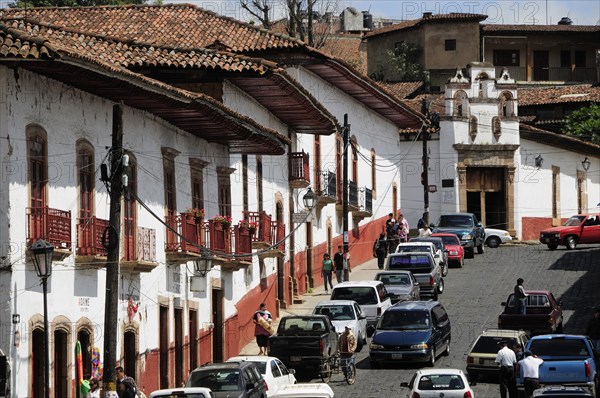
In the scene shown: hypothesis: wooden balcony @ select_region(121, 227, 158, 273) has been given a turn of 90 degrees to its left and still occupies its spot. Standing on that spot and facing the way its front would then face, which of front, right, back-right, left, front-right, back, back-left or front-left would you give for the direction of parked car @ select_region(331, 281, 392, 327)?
front

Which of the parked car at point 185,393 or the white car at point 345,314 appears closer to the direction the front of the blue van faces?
the parked car

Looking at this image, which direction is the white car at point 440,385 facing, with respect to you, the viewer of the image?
facing away from the viewer

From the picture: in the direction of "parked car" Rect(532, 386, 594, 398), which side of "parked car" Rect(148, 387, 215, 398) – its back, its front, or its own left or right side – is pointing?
right

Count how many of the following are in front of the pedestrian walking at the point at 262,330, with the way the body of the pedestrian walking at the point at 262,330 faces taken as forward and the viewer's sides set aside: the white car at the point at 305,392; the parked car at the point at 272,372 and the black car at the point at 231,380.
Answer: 3

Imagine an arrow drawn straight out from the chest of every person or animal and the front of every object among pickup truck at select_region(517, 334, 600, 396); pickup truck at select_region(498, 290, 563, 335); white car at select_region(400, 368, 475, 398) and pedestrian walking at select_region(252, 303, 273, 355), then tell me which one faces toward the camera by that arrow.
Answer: the pedestrian walking

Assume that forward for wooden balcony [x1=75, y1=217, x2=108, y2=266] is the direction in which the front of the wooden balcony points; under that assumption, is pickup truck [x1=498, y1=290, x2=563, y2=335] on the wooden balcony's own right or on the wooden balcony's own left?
on the wooden balcony's own left
